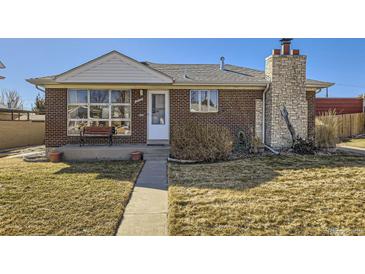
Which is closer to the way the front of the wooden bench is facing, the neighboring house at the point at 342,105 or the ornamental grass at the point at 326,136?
the ornamental grass

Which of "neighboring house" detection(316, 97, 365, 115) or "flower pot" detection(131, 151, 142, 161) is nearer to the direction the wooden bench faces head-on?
the flower pot

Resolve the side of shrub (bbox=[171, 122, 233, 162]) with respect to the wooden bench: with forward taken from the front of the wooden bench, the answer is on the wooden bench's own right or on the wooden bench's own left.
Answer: on the wooden bench's own left

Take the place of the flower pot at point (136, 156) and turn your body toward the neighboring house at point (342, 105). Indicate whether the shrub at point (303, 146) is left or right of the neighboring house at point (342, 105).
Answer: right

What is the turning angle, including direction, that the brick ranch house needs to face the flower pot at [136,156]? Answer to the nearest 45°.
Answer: approximately 45° to its right

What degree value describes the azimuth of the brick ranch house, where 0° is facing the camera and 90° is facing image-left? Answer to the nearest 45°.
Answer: approximately 0°

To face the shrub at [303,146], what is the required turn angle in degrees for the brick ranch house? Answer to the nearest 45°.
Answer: approximately 90° to its left

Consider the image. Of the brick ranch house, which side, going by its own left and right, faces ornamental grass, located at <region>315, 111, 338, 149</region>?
left

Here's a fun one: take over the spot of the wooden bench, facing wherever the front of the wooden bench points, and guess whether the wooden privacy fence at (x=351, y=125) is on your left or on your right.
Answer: on your left
